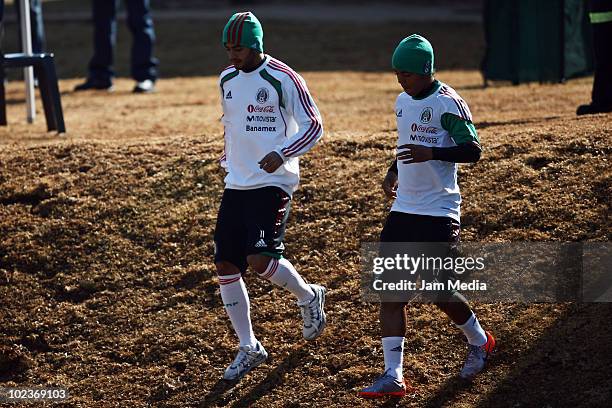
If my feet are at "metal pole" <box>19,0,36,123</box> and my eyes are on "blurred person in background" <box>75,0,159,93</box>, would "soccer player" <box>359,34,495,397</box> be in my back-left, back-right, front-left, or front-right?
back-right

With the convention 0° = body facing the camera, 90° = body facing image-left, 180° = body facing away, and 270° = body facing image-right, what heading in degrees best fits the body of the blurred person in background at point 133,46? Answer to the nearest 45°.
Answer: approximately 45°

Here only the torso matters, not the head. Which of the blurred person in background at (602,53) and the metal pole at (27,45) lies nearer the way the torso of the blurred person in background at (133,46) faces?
the metal pole

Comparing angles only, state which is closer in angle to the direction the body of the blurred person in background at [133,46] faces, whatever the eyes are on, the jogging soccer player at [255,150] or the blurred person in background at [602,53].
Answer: the jogging soccer player

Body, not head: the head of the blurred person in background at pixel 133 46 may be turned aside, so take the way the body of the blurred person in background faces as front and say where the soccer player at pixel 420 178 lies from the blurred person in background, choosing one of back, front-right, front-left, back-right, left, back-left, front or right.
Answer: front-left

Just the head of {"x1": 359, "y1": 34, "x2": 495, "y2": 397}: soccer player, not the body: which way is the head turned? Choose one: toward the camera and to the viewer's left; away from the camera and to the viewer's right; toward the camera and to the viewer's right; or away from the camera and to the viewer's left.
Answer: toward the camera and to the viewer's left

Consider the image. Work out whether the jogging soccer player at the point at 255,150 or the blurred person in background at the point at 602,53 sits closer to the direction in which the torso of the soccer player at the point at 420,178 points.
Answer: the jogging soccer player

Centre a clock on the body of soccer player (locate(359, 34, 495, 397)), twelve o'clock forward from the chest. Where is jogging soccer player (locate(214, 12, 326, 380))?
The jogging soccer player is roughly at 2 o'clock from the soccer player.

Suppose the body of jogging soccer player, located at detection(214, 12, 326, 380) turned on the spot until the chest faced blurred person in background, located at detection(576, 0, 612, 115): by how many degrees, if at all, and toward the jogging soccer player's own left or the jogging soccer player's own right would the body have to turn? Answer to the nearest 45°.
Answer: approximately 180°

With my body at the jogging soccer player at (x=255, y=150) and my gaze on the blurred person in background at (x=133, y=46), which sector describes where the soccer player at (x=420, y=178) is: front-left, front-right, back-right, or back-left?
back-right
